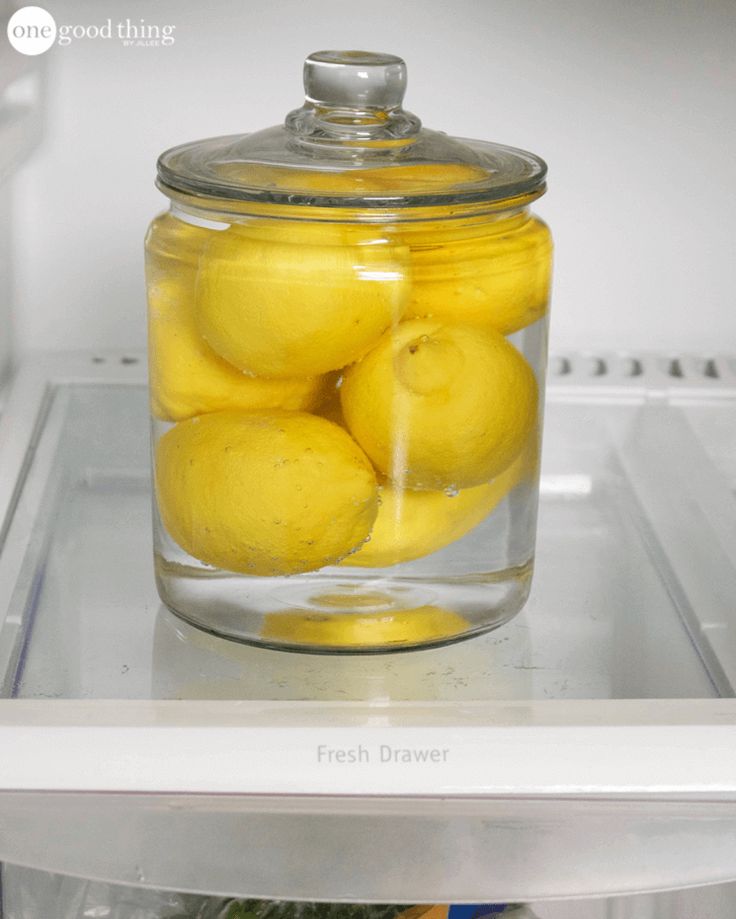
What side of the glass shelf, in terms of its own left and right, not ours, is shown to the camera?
front
